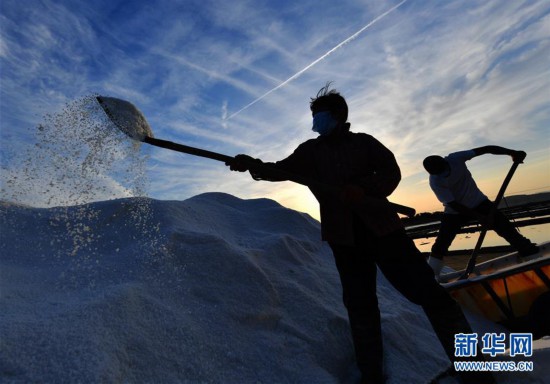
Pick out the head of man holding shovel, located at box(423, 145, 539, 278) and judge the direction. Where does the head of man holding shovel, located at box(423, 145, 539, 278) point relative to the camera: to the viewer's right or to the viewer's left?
to the viewer's left

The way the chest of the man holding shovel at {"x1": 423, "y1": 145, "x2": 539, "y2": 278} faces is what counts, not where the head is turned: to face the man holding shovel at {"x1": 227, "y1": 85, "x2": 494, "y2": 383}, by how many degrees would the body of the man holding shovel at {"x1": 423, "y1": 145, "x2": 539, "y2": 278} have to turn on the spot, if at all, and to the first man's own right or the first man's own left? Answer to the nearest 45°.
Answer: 0° — they already face them

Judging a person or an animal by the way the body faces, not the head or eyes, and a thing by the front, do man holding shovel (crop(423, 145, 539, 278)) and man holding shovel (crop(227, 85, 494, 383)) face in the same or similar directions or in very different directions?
same or similar directions

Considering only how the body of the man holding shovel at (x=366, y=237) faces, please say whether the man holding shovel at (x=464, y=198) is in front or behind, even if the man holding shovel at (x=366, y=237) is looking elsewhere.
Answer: behind

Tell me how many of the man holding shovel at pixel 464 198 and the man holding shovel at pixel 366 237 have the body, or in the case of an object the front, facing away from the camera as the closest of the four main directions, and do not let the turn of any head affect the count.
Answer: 0

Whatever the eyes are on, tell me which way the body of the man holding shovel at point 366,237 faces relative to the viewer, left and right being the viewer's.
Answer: facing the viewer and to the left of the viewer
